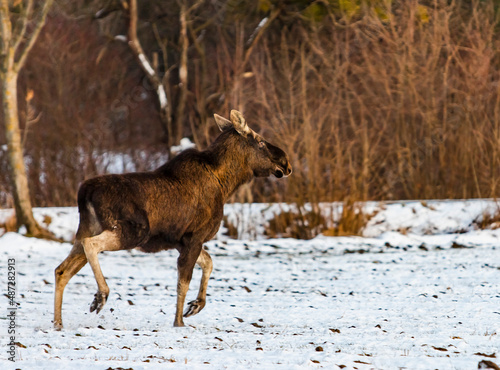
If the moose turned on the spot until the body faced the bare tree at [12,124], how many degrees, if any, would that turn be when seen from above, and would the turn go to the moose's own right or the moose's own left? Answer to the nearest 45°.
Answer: approximately 90° to the moose's own left

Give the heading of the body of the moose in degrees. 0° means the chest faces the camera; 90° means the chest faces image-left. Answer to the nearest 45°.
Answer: approximately 270°
